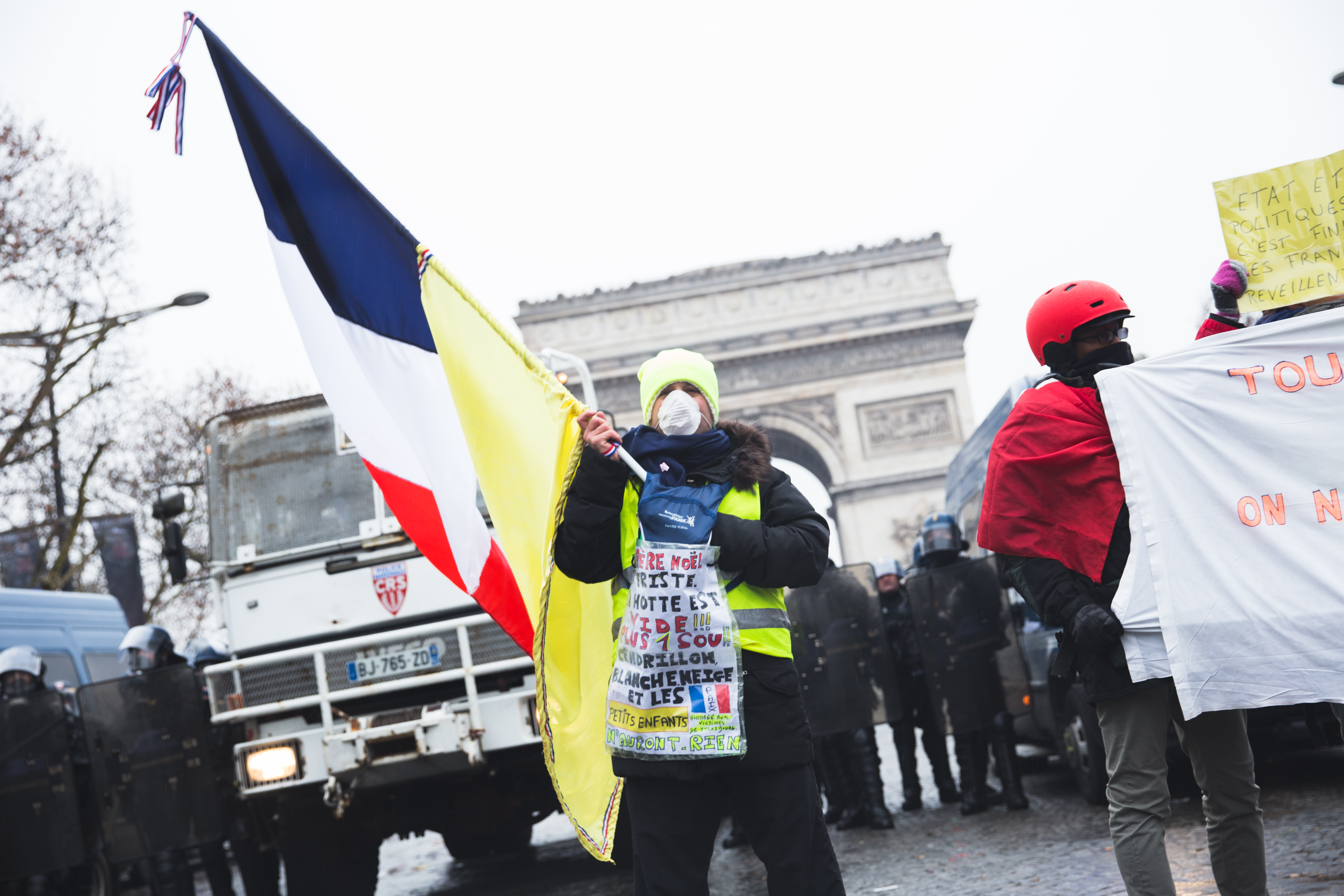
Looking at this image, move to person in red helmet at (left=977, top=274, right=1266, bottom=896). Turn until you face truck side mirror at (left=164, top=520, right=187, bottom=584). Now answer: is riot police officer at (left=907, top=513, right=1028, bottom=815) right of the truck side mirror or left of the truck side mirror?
right

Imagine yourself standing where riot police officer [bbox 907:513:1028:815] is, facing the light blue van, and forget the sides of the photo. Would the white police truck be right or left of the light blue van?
left

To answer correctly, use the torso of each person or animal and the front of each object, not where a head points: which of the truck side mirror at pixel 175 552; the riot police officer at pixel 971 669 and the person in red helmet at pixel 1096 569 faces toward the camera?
the riot police officer

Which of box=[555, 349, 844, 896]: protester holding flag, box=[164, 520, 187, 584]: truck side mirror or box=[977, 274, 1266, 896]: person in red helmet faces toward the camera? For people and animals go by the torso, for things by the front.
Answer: the protester holding flag

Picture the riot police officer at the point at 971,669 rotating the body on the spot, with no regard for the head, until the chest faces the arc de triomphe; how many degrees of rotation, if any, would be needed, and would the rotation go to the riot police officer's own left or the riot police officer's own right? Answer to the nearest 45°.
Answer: approximately 180°

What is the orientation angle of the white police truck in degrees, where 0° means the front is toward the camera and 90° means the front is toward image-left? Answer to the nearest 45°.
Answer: approximately 0°
